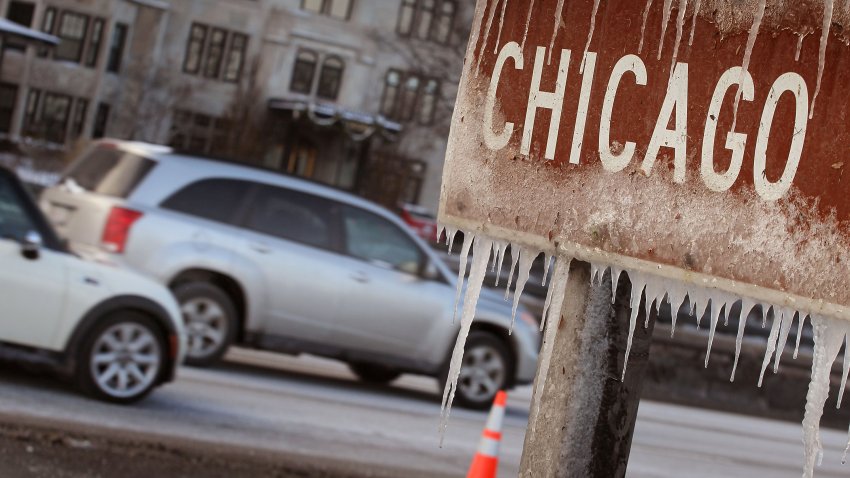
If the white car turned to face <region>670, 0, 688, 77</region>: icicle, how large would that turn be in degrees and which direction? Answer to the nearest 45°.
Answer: approximately 90° to its right

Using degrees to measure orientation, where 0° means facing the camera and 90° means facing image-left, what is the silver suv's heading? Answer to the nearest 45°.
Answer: approximately 225°

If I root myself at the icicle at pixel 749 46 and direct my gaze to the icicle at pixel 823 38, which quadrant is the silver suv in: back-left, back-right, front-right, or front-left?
back-left

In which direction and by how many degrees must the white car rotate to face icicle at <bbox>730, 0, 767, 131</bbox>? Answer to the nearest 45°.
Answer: approximately 90° to its right

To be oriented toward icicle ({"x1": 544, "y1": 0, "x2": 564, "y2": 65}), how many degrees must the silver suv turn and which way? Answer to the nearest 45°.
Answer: approximately 135° to its right

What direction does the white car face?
to the viewer's right

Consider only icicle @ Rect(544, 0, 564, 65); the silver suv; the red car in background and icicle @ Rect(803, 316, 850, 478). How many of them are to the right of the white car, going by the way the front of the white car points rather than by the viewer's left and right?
2

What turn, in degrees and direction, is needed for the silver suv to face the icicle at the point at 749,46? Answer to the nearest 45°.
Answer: approximately 135° to its right

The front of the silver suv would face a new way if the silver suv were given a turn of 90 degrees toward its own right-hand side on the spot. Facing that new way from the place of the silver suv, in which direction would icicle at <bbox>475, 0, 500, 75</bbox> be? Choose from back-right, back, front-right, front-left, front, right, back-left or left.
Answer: front-right
